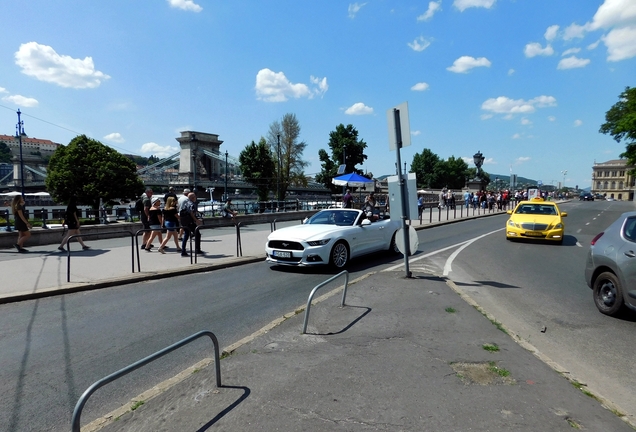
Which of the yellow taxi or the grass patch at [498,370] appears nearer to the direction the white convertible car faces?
the grass patch

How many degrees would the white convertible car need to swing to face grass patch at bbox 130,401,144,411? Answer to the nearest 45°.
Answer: approximately 45° to its left

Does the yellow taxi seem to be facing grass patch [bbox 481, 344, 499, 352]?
yes

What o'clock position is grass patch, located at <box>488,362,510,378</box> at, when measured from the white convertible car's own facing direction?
The grass patch is roughly at 10 o'clock from the white convertible car.

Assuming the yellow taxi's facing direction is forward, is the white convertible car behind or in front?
in front
